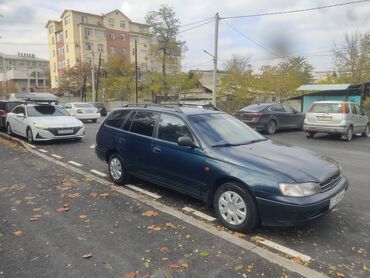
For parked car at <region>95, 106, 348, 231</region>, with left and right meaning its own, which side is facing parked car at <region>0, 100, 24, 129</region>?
back

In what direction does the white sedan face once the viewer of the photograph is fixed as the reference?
facing the viewer and to the right of the viewer

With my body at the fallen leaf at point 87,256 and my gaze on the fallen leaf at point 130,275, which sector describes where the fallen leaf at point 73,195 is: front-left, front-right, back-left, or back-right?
back-left

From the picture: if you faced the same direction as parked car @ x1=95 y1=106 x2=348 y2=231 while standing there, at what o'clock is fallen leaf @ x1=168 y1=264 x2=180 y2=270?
The fallen leaf is roughly at 2 o'clock from the parked car.

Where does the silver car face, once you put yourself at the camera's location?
facing away from the viewer and to the right of the viewer
